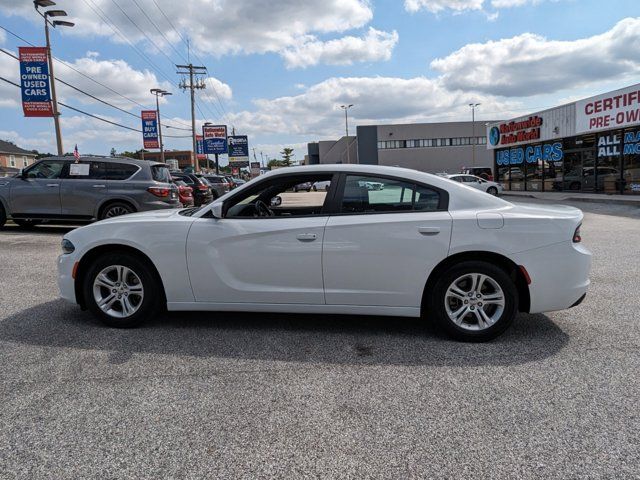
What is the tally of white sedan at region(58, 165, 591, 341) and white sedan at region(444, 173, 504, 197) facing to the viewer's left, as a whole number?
1

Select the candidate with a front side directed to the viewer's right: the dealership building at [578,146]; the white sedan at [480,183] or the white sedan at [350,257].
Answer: the white sedan at [480,183]

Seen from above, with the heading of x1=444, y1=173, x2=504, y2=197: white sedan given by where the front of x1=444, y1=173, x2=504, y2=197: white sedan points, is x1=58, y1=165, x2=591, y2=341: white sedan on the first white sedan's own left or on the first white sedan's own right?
on the first white sedan's own right

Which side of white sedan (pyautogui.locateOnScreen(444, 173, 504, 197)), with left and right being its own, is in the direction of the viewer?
right

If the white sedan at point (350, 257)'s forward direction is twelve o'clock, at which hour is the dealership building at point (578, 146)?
The dealership building is roughly at 4 o'clock from the white sedan.

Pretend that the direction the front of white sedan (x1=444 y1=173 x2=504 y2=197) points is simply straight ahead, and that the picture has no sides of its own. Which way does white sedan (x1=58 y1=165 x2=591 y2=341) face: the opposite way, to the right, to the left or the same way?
the opposite way

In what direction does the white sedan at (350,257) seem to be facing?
to the viewer's left

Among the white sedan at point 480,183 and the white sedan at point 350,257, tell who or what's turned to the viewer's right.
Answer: the white sedan at point 480,183

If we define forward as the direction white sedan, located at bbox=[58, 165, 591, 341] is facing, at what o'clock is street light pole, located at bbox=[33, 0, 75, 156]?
The street light pole is roughly at 2 o'clock from the white sedan.

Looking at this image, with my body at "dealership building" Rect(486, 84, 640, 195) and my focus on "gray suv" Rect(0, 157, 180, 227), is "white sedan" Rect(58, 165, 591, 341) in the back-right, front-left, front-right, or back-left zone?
front-left

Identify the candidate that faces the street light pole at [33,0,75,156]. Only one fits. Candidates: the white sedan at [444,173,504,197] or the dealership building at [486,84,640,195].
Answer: the dealership building

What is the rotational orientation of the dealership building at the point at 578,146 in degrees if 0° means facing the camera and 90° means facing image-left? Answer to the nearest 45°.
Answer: approximately 45°

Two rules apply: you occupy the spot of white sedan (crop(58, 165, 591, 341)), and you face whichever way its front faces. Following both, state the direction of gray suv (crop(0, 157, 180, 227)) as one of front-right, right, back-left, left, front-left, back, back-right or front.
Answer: front-right

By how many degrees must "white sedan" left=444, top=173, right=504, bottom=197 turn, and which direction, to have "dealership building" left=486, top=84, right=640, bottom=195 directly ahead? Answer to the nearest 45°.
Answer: approximately 45° to its right
